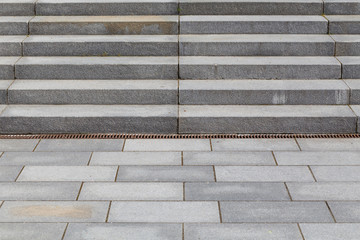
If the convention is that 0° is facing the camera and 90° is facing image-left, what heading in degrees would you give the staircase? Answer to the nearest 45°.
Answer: approximately 0°

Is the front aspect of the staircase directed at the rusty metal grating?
yes
